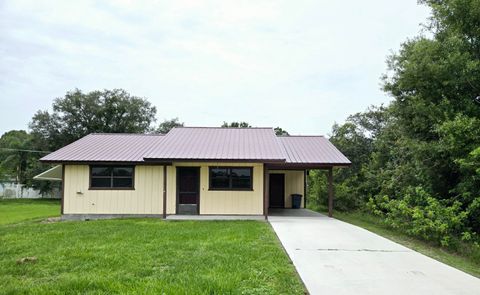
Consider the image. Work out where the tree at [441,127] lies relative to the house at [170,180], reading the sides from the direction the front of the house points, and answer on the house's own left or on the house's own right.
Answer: on the house's own left

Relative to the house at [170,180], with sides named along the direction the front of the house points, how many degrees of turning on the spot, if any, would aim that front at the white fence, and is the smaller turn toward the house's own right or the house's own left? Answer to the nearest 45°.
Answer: approximately 135° to the house's own right

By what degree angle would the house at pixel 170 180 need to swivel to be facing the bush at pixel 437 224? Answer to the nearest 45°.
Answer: approximately 45° to its left

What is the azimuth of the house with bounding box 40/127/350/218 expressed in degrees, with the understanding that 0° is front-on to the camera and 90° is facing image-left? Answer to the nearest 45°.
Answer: approximately 0°

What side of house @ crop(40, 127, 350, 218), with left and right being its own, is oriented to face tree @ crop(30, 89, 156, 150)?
back

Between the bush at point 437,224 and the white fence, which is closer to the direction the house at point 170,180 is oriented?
the bush

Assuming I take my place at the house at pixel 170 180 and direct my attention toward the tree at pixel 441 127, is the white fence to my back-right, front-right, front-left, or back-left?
back-left
